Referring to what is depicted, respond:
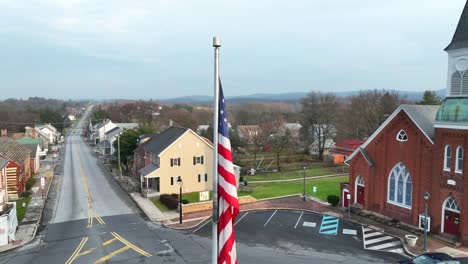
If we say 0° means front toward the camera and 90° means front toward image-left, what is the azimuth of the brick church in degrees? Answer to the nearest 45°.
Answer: approximately 45°

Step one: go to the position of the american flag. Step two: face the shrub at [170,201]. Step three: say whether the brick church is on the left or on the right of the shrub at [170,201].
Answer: right

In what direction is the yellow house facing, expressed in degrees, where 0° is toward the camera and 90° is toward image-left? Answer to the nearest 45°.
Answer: approximately 90°

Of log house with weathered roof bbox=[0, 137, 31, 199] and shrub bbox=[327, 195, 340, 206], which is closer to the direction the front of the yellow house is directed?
the log house with weathered roof

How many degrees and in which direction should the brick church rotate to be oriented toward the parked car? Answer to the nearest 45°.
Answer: approximately 45° to its left

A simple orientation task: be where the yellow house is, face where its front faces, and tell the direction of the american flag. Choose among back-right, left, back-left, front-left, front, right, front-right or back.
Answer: left

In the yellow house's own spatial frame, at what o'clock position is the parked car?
The parked car is roughly at 8 o'clock from the yellow house.

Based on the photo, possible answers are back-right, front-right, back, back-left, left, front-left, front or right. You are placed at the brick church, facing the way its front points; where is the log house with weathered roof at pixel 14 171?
front-right

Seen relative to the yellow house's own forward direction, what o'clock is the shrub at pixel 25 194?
The shrub is roughly at 12 o'clock from the yellow house.

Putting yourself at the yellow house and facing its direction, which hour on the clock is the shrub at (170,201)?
The shrub is roughly at 9 o'clock from the yellow house.
